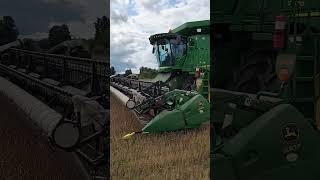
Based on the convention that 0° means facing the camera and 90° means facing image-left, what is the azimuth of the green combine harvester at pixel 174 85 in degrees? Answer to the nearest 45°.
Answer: approximately 45°
